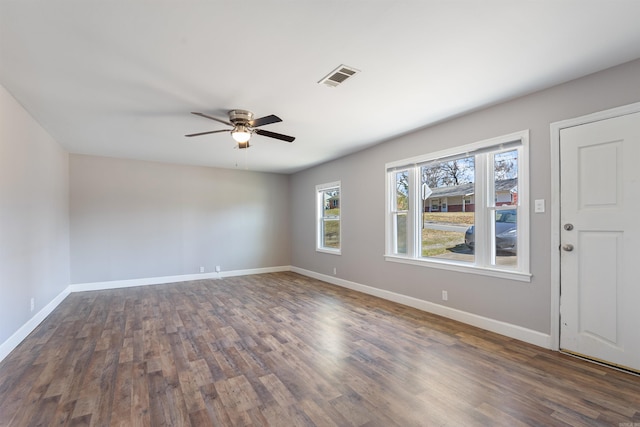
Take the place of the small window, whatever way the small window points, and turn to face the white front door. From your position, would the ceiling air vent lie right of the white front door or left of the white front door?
right

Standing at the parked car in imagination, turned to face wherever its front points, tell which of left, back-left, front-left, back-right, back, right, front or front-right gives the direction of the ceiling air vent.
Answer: front-left
